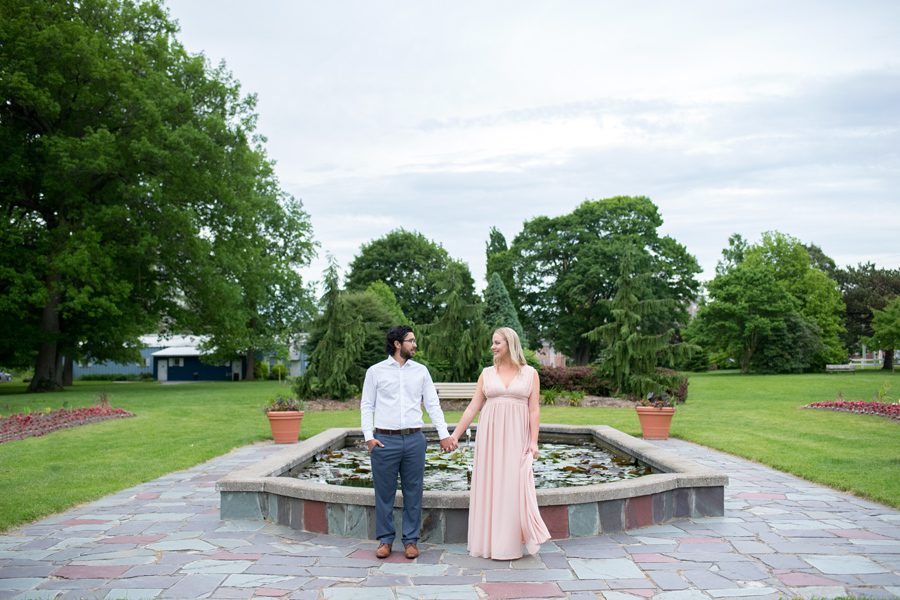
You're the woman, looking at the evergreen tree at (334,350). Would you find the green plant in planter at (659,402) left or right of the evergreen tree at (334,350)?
right

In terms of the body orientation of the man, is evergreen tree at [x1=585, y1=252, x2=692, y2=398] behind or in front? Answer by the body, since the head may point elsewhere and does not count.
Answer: behind

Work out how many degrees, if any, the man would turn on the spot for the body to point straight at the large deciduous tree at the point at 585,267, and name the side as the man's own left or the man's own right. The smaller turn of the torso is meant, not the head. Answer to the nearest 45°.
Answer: approximately 180°

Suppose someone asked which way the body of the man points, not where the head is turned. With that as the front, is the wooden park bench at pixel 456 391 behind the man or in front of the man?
behind

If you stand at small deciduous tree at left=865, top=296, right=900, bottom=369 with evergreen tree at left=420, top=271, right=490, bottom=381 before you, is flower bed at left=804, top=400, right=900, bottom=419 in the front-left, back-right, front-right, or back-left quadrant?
front-left

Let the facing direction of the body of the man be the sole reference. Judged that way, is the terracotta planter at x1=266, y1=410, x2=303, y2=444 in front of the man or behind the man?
behind

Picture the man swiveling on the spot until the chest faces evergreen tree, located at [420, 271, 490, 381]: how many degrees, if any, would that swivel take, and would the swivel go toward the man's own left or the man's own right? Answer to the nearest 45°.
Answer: approximately 180°

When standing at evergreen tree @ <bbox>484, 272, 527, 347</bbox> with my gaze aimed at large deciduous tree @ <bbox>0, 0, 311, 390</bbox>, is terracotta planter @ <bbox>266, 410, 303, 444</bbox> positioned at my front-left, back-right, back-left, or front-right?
front-left

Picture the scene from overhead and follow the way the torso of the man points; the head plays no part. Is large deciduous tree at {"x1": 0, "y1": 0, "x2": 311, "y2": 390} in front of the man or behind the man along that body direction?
behind

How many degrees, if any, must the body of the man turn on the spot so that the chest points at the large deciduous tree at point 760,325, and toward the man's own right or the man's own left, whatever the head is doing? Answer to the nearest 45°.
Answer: approximately 135° to the man's own left

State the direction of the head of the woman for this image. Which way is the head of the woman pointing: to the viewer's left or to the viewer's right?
to the viewer's left

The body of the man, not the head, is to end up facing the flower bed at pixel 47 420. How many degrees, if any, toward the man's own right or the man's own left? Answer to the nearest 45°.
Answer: approximately 135° to the man's own right

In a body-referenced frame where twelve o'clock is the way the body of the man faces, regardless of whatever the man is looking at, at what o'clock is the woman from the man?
The woman is roughly at 9 o'clock from the man.

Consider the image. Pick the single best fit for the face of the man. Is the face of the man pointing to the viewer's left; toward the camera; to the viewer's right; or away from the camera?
to the viewer's right

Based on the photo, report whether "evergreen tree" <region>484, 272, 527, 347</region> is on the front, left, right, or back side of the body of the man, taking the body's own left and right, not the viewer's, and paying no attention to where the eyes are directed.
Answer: back

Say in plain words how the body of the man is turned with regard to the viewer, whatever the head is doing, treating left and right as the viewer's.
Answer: facing the viewer

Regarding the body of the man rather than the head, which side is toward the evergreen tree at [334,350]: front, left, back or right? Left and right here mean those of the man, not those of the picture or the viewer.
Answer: back

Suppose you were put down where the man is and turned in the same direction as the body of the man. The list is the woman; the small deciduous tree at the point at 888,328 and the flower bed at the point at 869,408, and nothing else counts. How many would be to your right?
0
